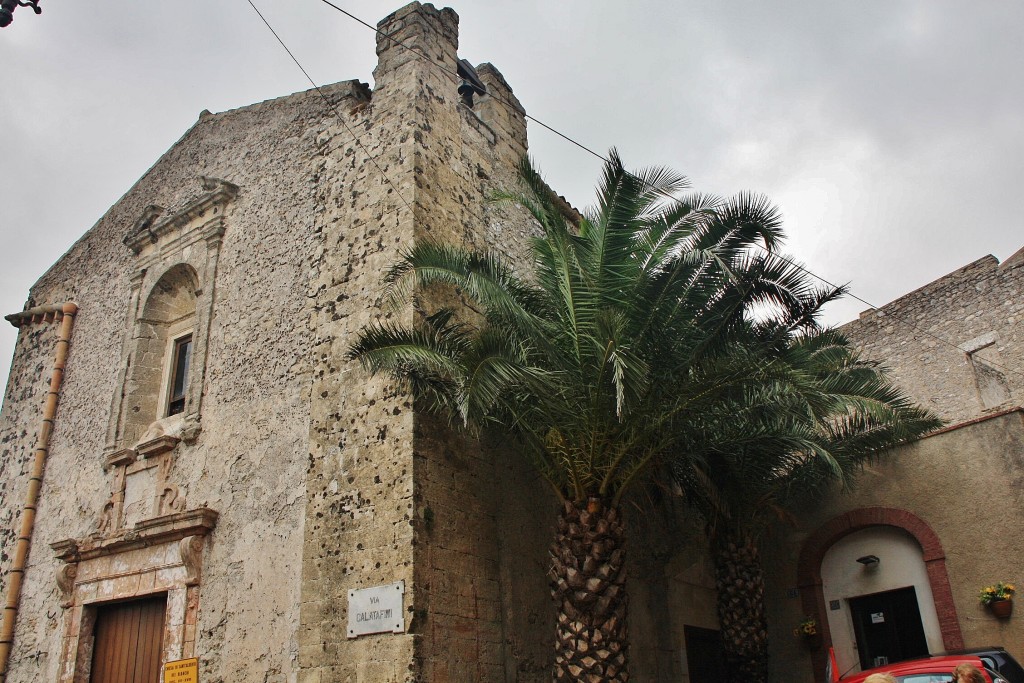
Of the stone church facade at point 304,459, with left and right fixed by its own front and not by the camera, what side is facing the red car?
left

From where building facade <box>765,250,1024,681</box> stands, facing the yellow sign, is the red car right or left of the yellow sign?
left
